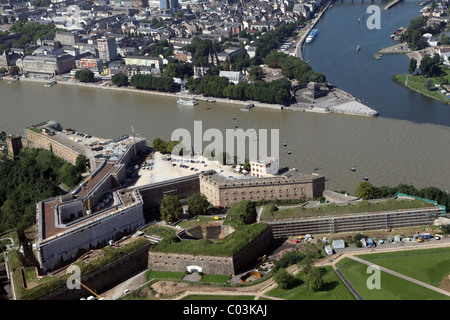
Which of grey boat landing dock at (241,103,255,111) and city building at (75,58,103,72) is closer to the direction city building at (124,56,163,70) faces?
the grey boat landing dock

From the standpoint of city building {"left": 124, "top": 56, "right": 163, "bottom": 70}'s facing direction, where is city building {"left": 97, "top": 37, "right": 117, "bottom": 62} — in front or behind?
behind

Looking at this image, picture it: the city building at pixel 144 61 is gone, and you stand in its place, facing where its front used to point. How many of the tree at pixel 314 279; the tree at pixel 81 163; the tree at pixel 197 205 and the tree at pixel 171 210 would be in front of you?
4

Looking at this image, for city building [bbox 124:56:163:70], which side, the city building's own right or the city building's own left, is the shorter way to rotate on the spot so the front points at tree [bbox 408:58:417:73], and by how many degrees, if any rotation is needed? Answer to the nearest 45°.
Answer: approximately 90° to the city building's own left

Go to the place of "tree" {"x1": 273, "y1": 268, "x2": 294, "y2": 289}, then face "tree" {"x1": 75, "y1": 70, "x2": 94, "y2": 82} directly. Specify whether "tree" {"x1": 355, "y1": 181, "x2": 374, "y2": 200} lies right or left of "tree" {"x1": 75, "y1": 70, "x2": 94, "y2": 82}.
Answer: right

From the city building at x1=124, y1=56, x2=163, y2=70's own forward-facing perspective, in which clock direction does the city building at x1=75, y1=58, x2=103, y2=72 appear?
the city building at x1=75, y1=58, x2=103, y2=72 is roughly at 4 o'clock from the city building at x1=124, y1=56, x2=163, y2=70.

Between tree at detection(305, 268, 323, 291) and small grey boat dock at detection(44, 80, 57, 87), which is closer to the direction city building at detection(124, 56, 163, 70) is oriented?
the tree

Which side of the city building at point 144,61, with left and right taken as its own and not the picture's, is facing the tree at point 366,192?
front

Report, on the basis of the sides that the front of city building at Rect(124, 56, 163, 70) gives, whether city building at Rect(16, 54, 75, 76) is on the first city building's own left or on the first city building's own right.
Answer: on the first city building's own right

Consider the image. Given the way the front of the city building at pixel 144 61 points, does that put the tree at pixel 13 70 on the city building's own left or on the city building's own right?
on the city building's own right

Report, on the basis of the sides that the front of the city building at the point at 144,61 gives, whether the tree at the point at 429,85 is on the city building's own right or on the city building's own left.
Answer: on the city building's own left

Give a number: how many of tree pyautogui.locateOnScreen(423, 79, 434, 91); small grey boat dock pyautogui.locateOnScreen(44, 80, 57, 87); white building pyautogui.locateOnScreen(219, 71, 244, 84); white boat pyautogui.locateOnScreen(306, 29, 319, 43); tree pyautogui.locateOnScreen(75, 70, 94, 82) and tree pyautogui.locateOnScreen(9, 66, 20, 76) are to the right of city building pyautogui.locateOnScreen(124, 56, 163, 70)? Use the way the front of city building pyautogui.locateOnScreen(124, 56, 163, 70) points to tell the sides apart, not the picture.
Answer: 3

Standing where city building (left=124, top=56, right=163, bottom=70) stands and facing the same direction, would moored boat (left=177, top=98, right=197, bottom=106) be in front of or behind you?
in front

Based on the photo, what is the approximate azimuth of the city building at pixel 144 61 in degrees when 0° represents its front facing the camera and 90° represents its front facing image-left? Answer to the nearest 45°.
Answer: approximately 0°

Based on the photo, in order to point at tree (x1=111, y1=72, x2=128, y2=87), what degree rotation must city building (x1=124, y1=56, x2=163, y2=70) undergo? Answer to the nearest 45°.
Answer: approximately 45° to its right
